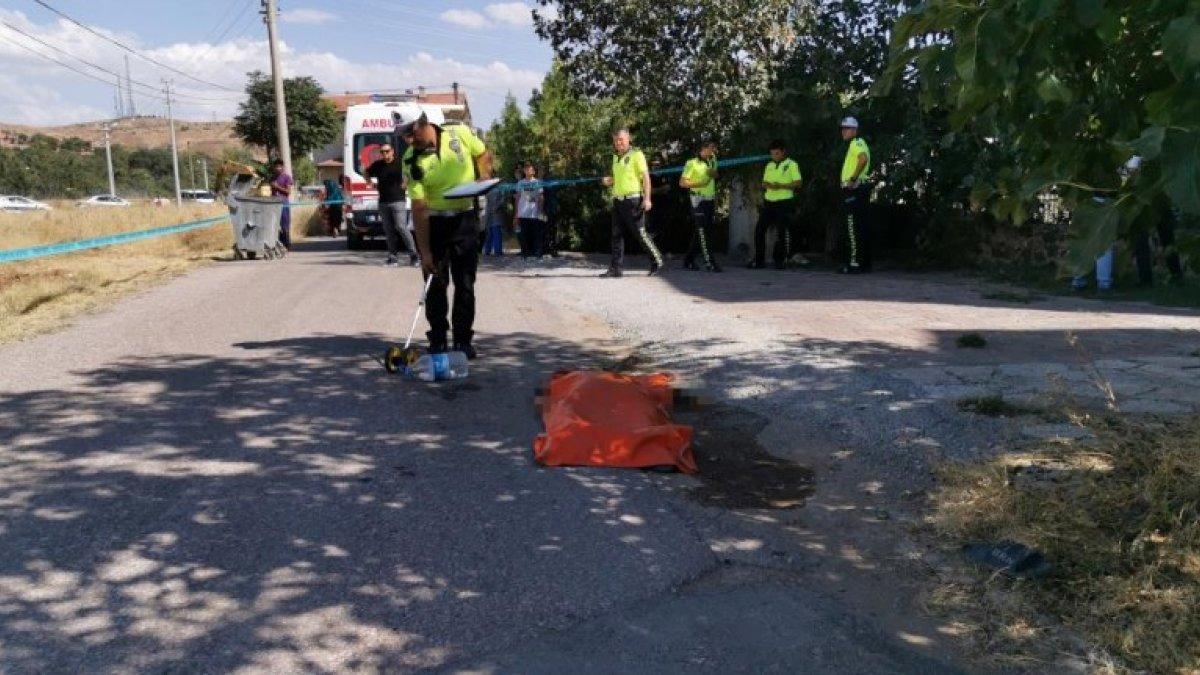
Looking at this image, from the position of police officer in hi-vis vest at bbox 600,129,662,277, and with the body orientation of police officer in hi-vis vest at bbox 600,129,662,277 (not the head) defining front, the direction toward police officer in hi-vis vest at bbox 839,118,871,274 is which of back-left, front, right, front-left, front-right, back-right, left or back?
back-left

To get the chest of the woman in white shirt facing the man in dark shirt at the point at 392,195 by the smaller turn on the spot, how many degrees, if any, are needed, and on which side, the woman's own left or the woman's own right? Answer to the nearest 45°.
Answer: approximately 45° to the woman's own right

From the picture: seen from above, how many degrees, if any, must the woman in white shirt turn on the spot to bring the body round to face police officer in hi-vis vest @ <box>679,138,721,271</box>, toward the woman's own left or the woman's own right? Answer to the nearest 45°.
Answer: approximately 45° to the woman's own left

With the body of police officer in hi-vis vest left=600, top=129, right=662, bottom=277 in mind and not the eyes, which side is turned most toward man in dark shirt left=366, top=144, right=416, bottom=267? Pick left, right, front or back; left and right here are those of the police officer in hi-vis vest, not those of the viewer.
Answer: right

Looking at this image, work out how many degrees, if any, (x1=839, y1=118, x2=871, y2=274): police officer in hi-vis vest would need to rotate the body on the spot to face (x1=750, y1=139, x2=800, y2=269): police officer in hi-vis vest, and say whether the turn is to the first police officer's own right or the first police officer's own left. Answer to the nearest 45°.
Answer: approximately 45° to the first police officer's own right

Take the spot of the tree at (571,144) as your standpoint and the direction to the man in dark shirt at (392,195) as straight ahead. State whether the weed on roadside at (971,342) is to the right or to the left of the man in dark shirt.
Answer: left

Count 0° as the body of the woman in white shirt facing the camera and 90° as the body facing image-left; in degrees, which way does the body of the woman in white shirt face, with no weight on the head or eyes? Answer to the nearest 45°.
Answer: approximately 0°

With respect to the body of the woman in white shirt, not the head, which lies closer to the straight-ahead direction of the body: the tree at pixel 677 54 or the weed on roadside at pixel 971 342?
the weed on roadside
